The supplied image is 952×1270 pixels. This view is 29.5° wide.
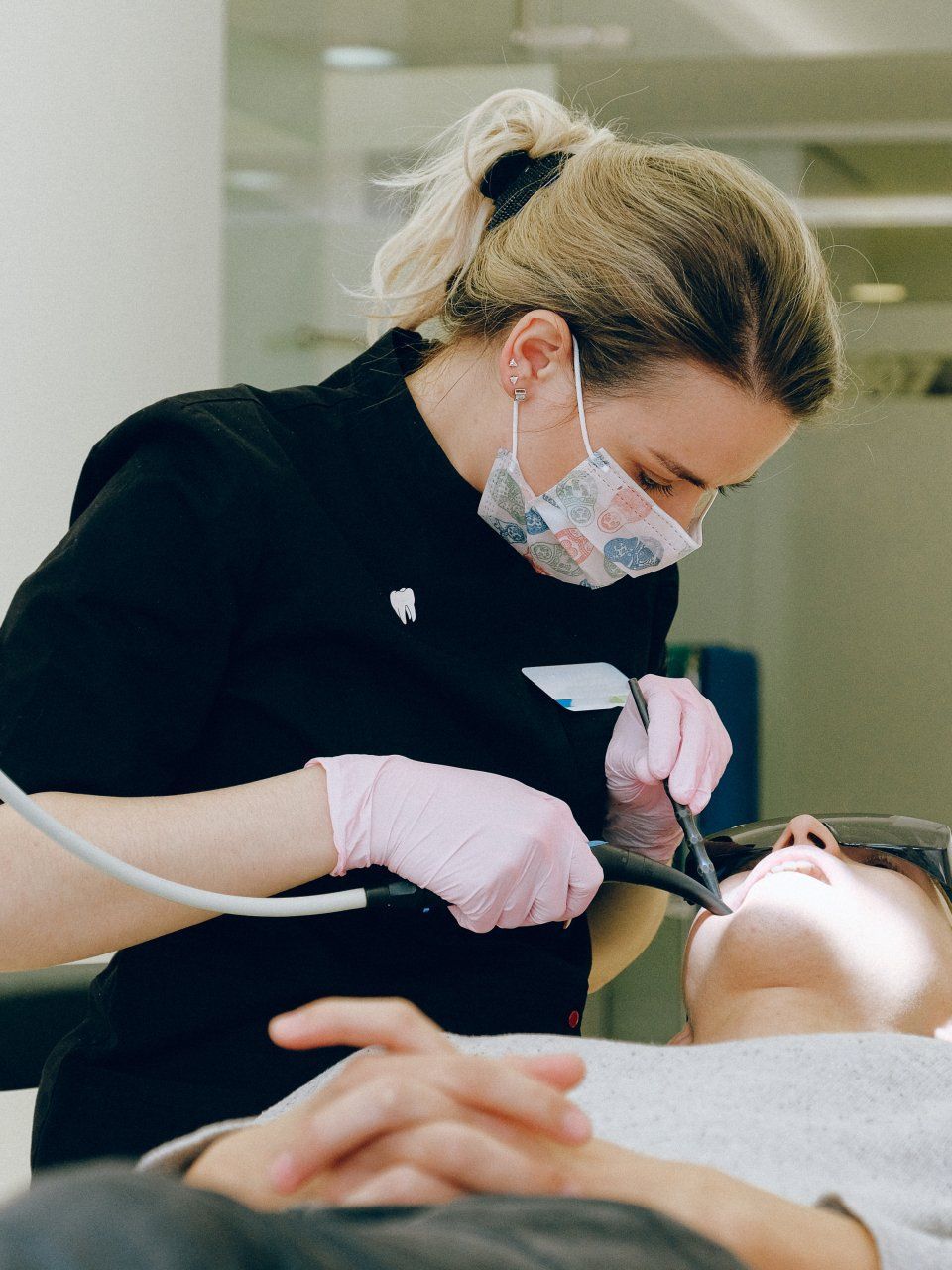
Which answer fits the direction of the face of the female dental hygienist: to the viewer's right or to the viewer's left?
to the viewer's right

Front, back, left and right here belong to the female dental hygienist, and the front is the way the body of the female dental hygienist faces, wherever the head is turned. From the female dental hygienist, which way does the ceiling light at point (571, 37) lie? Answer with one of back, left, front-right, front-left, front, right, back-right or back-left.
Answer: back-left

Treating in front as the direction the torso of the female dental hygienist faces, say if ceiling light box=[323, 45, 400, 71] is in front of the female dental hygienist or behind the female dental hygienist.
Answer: behind

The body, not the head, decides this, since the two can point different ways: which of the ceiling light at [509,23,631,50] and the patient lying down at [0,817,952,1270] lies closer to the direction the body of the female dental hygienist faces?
the patient lying down

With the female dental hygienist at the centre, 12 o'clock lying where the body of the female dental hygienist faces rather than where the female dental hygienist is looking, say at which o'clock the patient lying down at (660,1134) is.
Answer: The patient lying down is roughly at 1 o'clock from the female dental hygienist.

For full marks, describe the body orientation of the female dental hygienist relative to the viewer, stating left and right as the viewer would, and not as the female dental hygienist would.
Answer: facing the viewer and to the right of the viewer

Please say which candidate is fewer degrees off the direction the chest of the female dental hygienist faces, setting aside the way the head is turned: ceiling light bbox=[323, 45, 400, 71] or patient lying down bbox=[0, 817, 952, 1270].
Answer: the patient lying down
